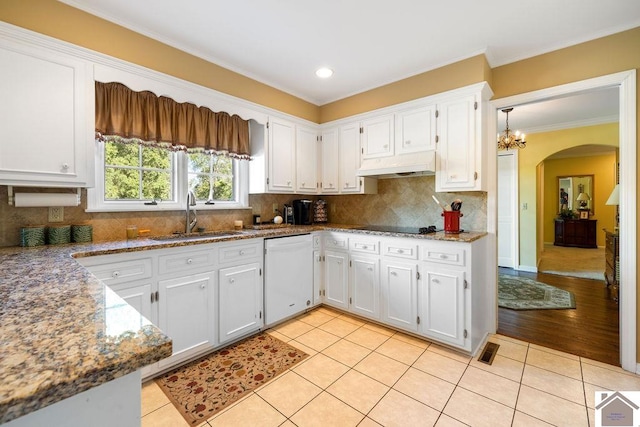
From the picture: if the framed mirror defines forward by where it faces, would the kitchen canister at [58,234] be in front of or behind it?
in front

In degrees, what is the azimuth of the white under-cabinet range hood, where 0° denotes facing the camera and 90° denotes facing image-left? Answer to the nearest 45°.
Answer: approximately 45°

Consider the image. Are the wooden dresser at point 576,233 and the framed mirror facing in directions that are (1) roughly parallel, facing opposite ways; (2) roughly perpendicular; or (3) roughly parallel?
roughly parallel

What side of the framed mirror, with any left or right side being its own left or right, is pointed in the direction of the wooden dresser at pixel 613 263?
front

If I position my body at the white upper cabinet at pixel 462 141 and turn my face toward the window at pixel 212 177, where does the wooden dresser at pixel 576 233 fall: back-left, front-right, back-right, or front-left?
back-right

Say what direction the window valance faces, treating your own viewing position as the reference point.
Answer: facing the viewer and to the right of the viewer

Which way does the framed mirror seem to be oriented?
toward the camera

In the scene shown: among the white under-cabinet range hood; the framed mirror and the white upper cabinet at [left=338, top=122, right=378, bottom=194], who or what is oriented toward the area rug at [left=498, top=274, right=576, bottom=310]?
the framed mirror

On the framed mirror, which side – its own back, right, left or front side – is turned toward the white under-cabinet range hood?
front

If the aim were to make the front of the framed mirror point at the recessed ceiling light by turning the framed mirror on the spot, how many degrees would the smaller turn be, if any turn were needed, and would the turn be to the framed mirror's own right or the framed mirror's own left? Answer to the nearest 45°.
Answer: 0° — it already faces it

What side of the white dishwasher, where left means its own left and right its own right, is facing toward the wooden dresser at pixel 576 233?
left

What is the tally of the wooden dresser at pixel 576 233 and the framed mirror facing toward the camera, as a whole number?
2

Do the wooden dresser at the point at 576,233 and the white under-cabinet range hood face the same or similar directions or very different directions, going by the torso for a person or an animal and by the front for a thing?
same or similar directions

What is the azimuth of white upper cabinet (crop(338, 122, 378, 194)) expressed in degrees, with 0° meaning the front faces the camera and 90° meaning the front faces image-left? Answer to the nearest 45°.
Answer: approximately 45°

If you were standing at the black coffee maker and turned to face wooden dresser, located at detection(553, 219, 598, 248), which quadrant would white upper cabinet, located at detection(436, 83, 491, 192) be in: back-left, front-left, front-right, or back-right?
front-right

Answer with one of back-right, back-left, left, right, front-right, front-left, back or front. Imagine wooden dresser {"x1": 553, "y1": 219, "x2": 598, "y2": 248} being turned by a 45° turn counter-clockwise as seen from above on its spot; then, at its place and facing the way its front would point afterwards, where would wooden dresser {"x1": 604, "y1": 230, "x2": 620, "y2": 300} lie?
front-right
